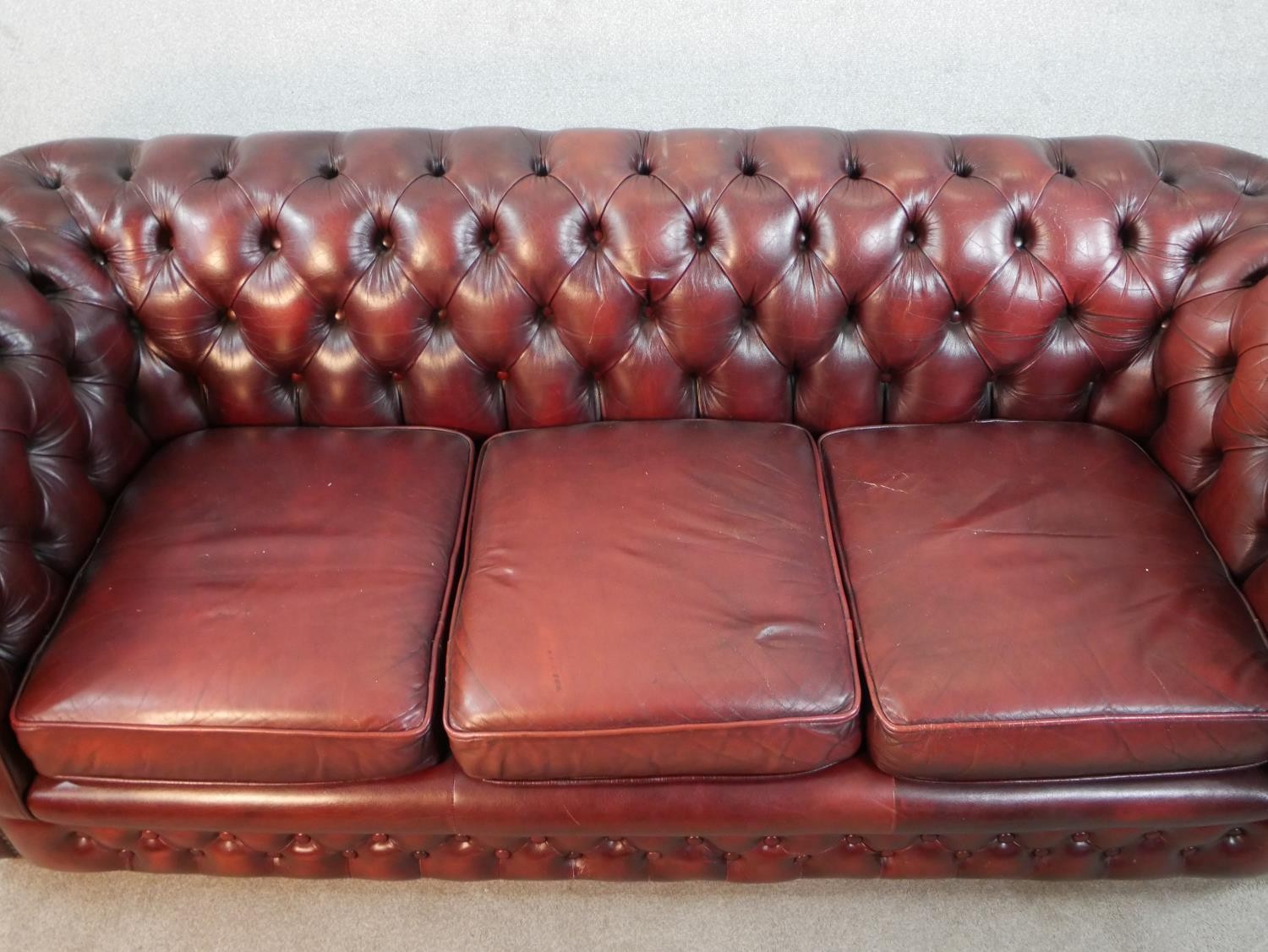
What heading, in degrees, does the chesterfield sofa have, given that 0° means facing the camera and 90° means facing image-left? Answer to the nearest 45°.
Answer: approximately 0°
